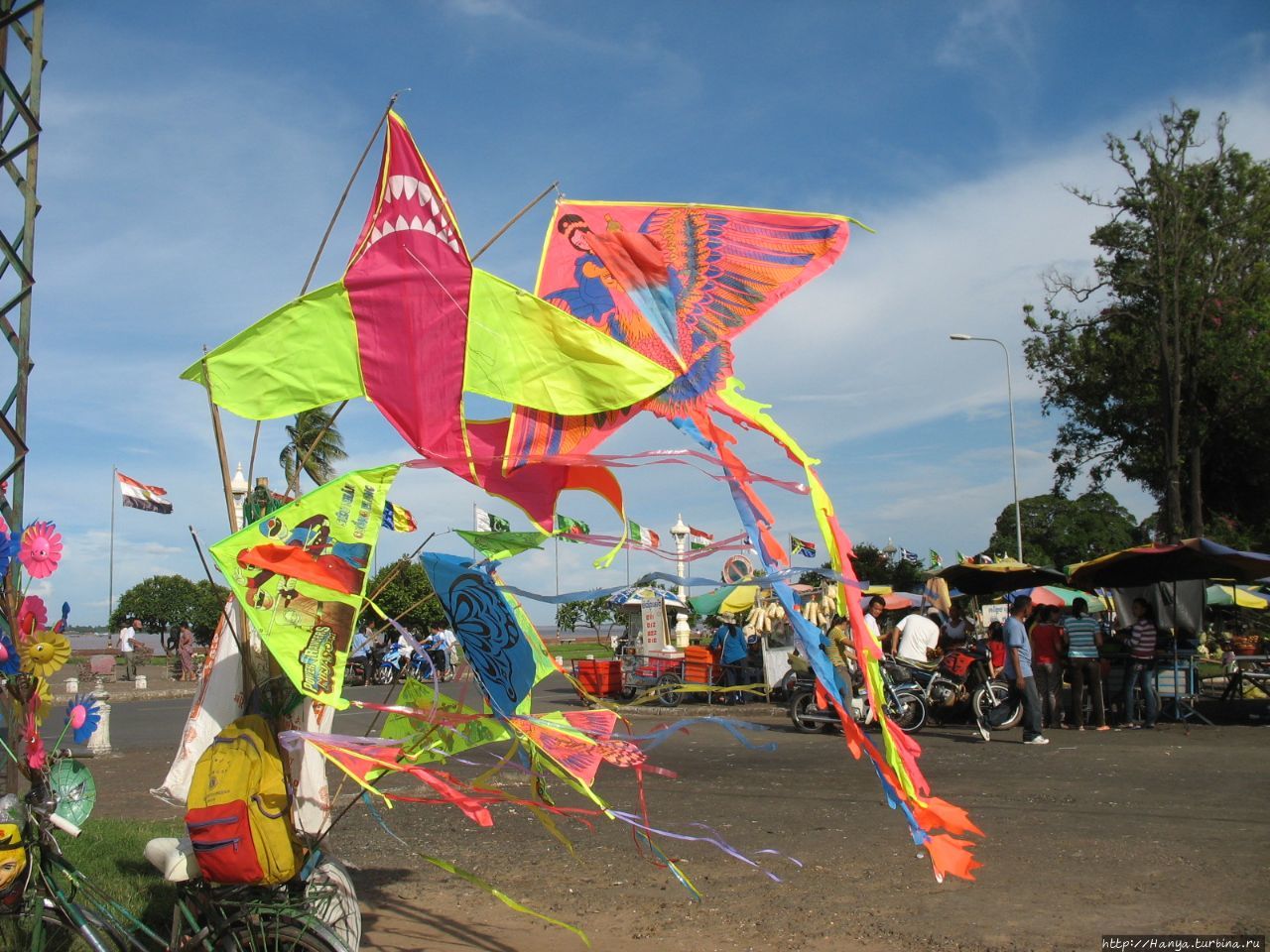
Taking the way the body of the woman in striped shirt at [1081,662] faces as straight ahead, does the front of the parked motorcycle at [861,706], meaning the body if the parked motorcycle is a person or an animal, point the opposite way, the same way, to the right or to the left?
to the right

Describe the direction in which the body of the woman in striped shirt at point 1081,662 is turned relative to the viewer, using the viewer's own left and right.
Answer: facing away from the viewer

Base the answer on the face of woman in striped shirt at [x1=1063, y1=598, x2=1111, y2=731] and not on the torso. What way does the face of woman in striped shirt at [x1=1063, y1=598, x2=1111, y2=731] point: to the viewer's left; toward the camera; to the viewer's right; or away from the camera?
away from the camera

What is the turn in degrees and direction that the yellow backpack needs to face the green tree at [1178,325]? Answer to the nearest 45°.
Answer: approximately 180°

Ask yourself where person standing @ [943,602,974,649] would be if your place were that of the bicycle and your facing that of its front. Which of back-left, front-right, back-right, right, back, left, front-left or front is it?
back-right

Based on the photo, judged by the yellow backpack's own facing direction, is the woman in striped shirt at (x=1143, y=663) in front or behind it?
behind

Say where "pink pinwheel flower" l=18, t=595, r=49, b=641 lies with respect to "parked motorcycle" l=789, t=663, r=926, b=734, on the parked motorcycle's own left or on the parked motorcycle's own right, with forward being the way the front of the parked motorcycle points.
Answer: on the parked motorcycle's own right

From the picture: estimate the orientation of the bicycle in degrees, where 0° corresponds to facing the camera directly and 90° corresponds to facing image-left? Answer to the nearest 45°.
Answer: approximately 90°

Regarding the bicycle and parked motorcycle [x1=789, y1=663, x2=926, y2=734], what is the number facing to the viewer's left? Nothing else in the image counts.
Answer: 1
